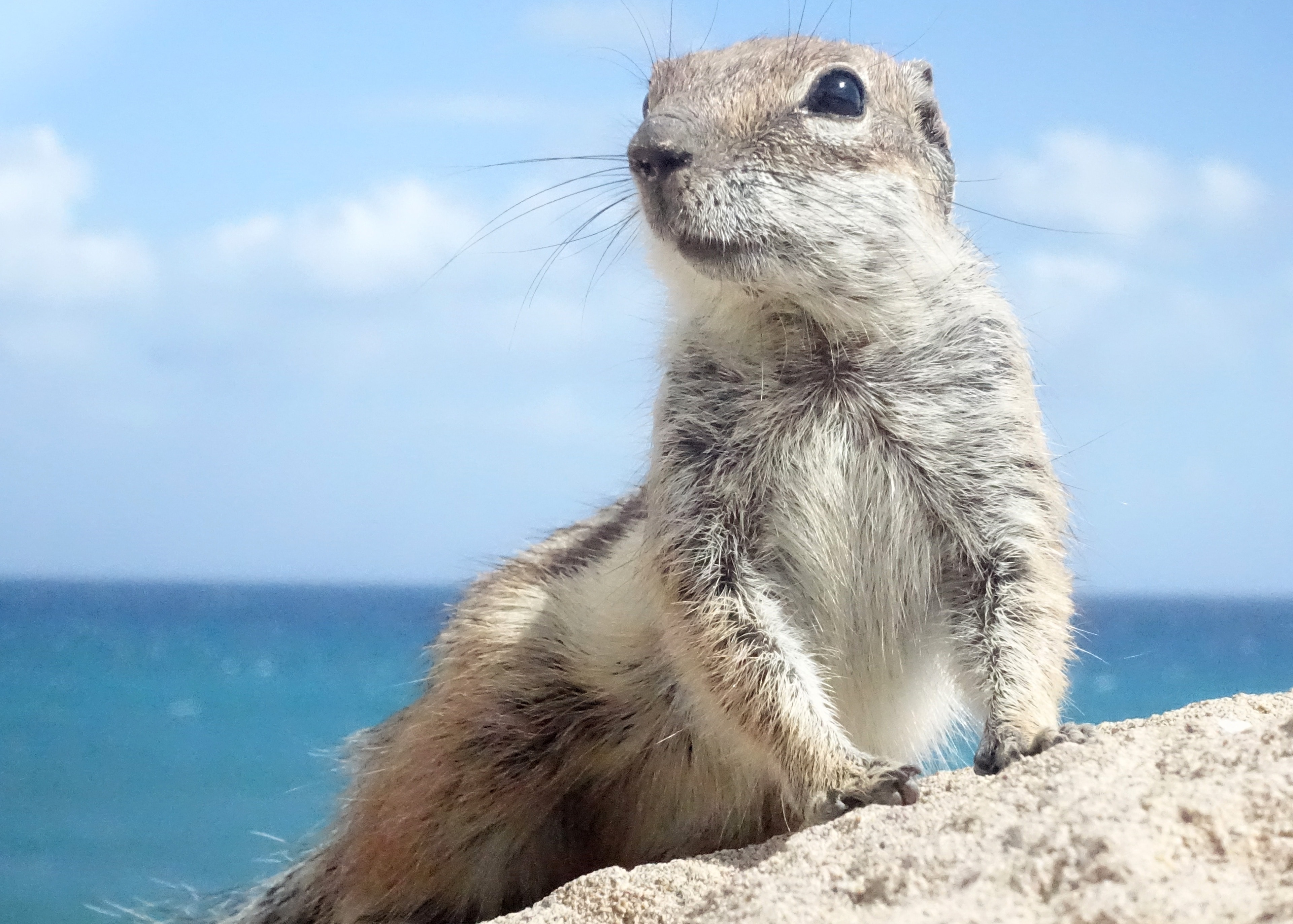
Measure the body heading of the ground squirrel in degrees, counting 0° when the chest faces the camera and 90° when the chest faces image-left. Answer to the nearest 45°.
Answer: approximately 315°
